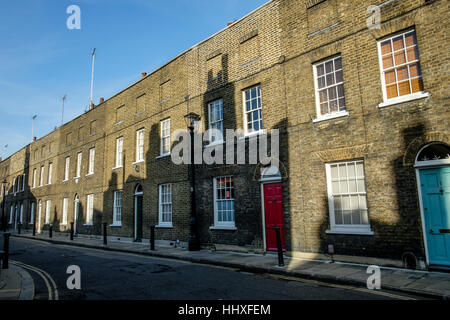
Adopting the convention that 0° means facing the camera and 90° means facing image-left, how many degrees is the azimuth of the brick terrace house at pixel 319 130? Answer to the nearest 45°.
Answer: approximately 45°
